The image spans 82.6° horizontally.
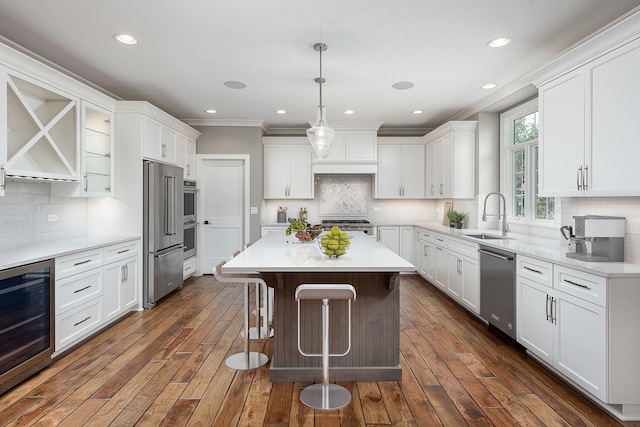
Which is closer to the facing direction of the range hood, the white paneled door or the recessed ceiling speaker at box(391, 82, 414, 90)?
the recessed ceiling speaker

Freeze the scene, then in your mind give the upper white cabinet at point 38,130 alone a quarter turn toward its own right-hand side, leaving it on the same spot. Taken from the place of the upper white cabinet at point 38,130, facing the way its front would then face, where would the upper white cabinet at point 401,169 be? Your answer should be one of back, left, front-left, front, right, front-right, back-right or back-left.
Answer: back-left

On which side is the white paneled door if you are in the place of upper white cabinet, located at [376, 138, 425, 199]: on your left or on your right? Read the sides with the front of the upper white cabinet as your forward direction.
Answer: on your right

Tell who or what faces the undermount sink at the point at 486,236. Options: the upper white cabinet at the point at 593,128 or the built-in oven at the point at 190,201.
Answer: the built-in oven

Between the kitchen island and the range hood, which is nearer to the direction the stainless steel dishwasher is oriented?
the kitchen island

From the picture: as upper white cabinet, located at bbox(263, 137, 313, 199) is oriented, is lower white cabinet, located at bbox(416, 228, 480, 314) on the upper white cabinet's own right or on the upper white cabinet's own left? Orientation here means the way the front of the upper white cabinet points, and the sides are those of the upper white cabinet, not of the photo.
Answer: on the upper white cabinet's own left

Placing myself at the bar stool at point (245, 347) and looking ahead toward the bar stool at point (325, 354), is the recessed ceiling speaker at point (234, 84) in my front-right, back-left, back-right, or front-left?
back-left

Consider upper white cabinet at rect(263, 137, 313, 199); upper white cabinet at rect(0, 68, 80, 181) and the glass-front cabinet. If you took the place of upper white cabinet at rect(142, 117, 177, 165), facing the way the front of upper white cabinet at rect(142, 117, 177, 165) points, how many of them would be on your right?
2

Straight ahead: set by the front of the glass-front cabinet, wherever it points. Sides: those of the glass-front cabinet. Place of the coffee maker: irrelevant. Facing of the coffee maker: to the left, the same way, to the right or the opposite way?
the opposite way

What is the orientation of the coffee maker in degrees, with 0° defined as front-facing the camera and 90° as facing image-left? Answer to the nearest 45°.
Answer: approximately 45°

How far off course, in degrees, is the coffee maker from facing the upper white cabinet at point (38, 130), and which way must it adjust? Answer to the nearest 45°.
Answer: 0° — it already faces it

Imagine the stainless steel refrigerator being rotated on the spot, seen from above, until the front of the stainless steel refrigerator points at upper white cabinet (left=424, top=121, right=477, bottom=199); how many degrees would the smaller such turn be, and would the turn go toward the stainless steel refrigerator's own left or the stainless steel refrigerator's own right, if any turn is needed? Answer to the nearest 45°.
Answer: approximately 45° to the stainless steel refrigerator's own left

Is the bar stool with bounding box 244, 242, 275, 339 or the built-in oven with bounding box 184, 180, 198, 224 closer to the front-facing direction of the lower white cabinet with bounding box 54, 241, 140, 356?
the bar stool

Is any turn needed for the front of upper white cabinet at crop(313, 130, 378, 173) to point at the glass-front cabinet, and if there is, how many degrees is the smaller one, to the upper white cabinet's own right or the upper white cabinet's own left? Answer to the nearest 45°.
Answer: approximately 45° to the upper white cabinet's own right

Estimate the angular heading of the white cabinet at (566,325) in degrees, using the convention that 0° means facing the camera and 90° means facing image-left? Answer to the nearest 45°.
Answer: approximately 45°

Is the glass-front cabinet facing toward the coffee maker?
yes

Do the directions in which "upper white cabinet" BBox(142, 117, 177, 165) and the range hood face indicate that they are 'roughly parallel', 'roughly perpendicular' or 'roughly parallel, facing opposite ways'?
roughly perpendicular

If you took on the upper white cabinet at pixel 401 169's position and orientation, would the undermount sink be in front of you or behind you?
in front
